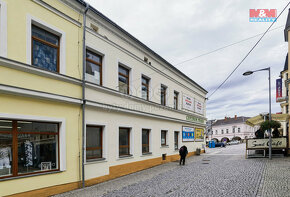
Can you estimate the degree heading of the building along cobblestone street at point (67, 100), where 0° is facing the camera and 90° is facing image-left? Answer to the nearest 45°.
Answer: approximately 315°

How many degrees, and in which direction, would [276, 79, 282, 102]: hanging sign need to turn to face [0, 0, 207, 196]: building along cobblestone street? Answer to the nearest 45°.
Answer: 0° — it already faces it

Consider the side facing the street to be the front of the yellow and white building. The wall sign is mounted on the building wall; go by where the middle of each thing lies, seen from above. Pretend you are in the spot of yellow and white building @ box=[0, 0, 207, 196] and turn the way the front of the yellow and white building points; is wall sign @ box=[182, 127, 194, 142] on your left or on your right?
on your left

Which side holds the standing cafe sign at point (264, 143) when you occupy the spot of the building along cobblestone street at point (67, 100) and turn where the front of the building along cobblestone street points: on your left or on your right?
on your left
